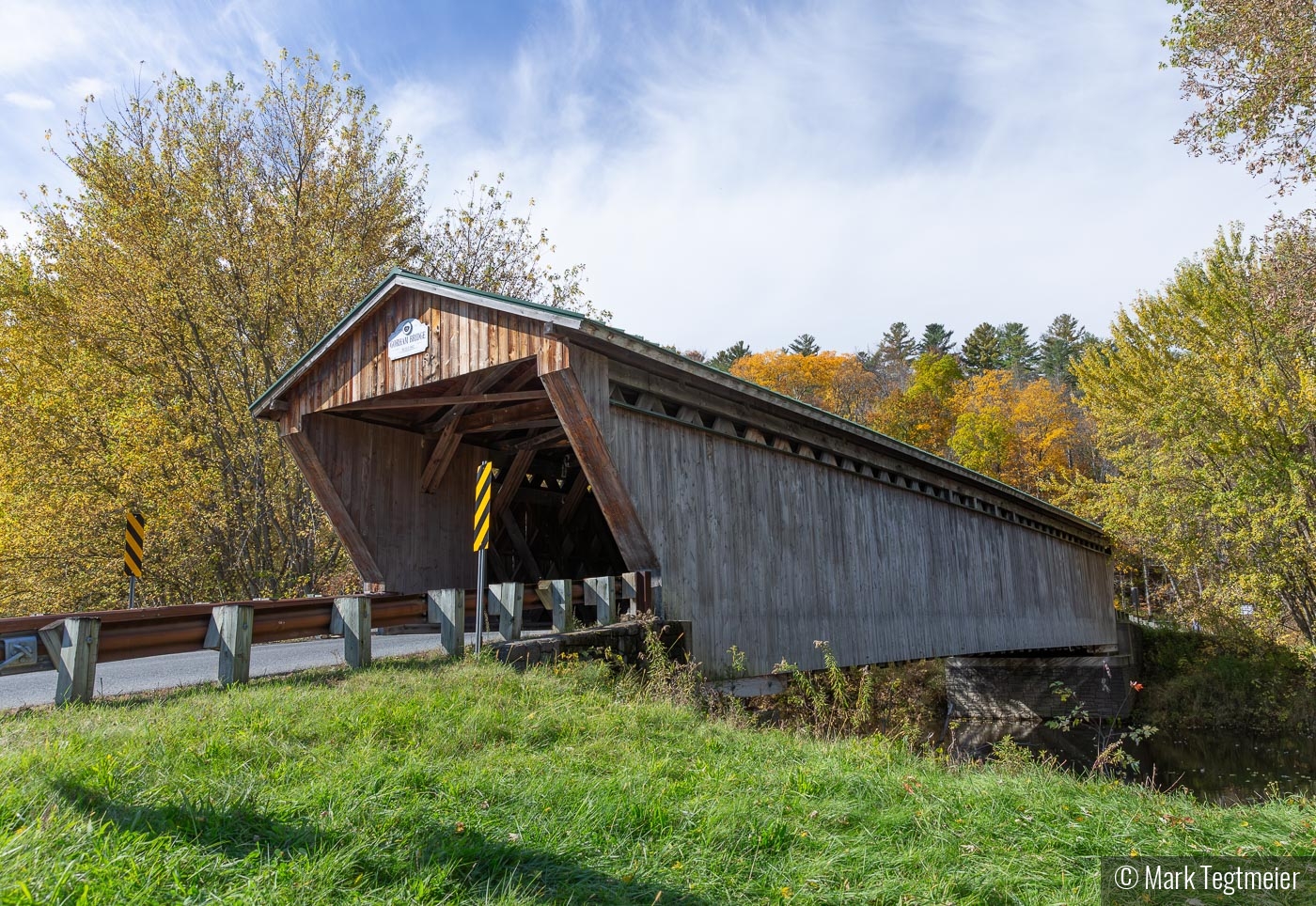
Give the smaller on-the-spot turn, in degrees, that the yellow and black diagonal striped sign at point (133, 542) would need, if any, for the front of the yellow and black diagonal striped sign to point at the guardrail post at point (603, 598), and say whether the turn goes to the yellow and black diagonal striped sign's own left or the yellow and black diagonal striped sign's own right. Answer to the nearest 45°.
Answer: approximately 45° to the yellow and black diagonal striped sign's own left

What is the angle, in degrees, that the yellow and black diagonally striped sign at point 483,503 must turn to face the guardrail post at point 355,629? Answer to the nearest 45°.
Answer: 0° — it already faces it

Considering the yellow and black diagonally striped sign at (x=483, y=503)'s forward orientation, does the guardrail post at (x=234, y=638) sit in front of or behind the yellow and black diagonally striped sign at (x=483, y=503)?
in front

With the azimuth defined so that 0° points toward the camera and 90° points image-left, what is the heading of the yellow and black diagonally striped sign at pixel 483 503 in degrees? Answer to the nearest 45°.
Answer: approximately 45°

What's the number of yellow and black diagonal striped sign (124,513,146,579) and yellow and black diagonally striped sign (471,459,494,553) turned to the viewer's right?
0

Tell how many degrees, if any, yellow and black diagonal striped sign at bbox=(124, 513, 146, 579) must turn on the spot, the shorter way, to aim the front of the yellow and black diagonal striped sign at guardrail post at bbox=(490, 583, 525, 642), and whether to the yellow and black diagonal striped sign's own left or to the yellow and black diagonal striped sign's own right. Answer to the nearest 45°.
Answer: approximately 45° to the yellow and black diagonal striped sign's own left

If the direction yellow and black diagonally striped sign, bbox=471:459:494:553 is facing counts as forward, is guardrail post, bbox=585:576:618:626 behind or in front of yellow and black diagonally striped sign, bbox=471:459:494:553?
behind

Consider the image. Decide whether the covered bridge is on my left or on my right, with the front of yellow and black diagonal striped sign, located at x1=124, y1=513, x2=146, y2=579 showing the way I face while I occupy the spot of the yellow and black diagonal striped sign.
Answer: on my left
